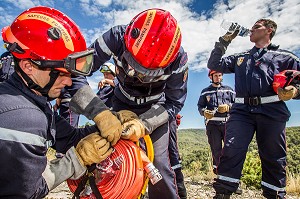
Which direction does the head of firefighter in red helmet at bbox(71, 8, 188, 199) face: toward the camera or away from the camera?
toward the camera

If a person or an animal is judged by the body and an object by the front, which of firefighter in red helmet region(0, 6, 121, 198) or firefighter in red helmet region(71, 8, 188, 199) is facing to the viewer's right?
firefighter in red helmet region(0, 6, 121, 198)

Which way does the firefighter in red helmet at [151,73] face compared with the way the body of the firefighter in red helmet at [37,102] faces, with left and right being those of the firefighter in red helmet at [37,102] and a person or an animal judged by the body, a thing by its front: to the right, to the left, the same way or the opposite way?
to the right

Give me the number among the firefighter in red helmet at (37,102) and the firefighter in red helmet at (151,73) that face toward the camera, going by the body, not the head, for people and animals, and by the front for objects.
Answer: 1

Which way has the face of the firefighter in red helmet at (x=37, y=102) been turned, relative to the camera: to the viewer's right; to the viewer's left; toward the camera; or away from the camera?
to the viewer's right

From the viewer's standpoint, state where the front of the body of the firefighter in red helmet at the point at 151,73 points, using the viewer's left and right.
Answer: facing the viewer

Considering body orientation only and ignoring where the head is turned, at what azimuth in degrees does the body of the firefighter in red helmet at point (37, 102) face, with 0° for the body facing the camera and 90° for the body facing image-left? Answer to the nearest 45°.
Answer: approximately 270°
